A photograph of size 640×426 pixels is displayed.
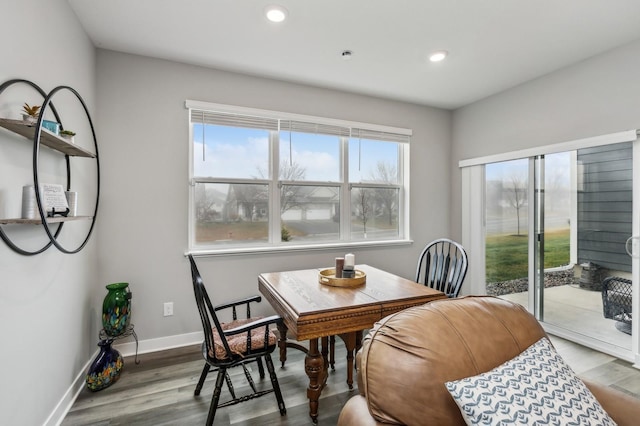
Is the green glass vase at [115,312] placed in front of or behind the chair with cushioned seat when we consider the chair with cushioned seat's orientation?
behind

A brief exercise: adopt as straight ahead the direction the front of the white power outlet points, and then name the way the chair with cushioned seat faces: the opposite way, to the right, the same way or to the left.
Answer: to the left

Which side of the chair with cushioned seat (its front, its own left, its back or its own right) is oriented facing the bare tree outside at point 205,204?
left

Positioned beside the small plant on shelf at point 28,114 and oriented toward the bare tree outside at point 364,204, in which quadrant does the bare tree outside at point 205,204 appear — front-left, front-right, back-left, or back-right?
front-left

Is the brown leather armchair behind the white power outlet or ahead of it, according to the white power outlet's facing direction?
ahead

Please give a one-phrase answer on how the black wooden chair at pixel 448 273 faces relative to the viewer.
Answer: facing the viewer and to the left of the viewer

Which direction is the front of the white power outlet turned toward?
toward the camera

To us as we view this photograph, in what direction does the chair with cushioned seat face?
facing to the right of the viewer

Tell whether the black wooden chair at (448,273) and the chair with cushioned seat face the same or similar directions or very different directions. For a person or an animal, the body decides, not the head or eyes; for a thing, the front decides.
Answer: very different directions

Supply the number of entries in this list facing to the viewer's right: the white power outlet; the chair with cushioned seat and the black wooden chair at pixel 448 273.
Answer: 1
